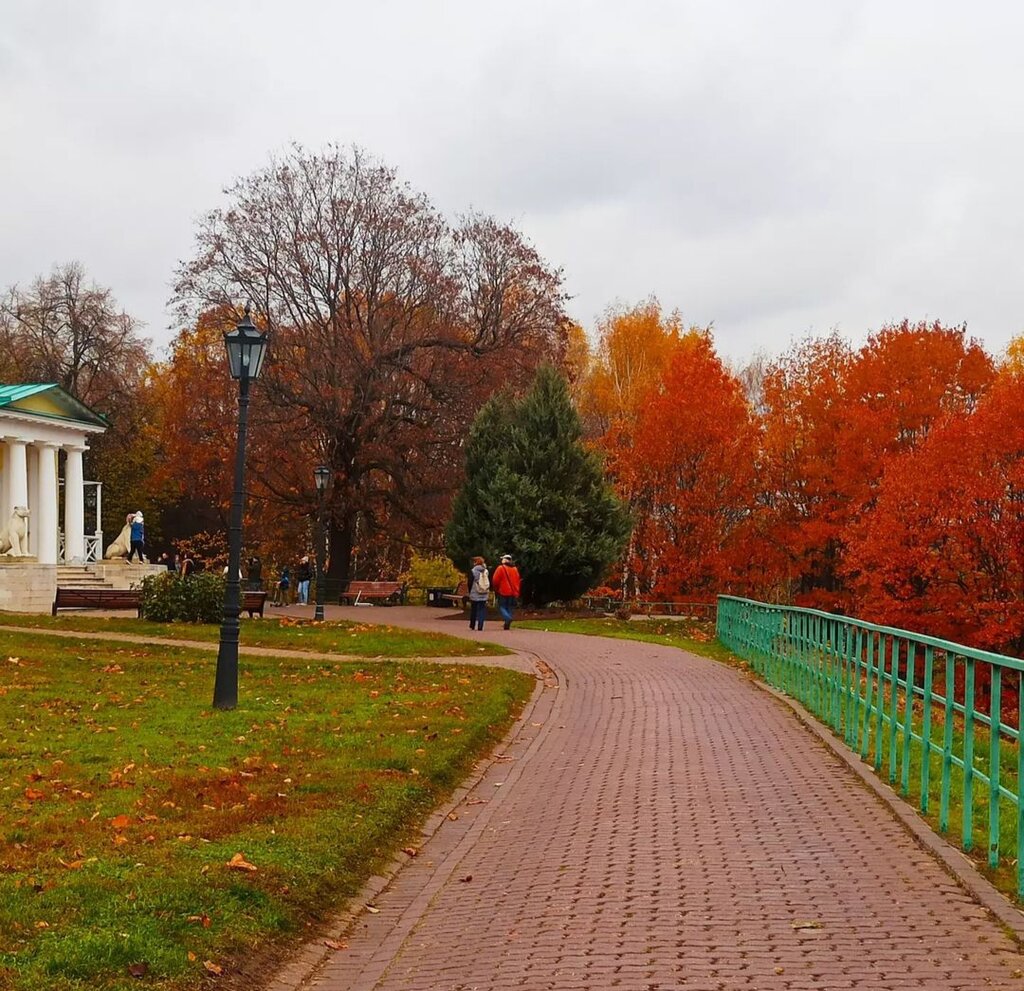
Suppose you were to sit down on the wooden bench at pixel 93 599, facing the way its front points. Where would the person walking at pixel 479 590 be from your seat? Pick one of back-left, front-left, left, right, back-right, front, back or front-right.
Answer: front-left

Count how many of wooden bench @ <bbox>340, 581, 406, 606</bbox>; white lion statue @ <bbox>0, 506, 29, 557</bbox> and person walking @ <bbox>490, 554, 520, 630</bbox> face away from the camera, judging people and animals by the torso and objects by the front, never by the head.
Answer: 1

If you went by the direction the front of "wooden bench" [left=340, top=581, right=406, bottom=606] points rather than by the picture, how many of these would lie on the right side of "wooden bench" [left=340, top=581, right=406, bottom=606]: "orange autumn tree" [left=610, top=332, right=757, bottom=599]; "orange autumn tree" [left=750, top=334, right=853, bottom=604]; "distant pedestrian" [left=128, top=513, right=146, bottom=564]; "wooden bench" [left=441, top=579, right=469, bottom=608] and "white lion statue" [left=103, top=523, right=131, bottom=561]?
2

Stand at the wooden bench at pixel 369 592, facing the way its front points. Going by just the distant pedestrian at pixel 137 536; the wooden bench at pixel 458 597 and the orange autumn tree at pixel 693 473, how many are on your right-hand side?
1

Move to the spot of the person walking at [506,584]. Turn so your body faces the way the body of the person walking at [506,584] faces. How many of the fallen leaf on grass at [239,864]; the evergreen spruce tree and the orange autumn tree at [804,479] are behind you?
1

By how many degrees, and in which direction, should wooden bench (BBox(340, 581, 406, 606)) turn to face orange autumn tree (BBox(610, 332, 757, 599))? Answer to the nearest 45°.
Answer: approximately 90° to its left

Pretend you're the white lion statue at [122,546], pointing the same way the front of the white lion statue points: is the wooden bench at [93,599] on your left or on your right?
on your right

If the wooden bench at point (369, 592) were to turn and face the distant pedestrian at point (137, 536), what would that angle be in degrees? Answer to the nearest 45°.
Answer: approximately 90° to its right

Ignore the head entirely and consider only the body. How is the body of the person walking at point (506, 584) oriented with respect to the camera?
away from the camera

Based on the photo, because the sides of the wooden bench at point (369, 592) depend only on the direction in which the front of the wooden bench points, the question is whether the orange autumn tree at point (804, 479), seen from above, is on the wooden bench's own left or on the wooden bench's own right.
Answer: on the wooden bench's own left

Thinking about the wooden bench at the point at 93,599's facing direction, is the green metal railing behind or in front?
in front
